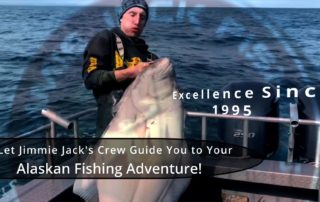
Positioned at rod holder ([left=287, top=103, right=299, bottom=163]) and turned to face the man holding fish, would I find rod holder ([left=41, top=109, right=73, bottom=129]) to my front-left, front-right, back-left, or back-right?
front-right

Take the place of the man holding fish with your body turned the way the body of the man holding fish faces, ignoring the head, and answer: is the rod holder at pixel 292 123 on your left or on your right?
on your left

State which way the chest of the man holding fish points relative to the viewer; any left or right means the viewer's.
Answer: facing the viewer and to the right of the viewer
